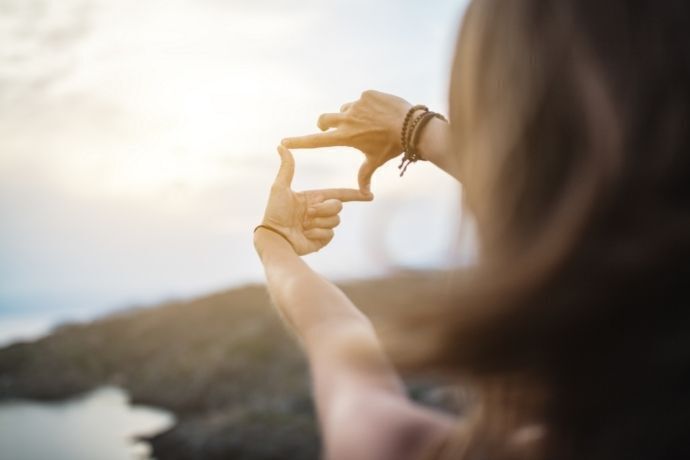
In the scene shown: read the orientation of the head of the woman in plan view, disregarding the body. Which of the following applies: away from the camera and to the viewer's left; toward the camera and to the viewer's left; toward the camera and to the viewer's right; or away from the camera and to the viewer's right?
away from the camera and to the viewer's left

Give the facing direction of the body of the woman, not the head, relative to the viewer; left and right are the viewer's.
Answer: facing away from the viewer and to the left of the viewer
